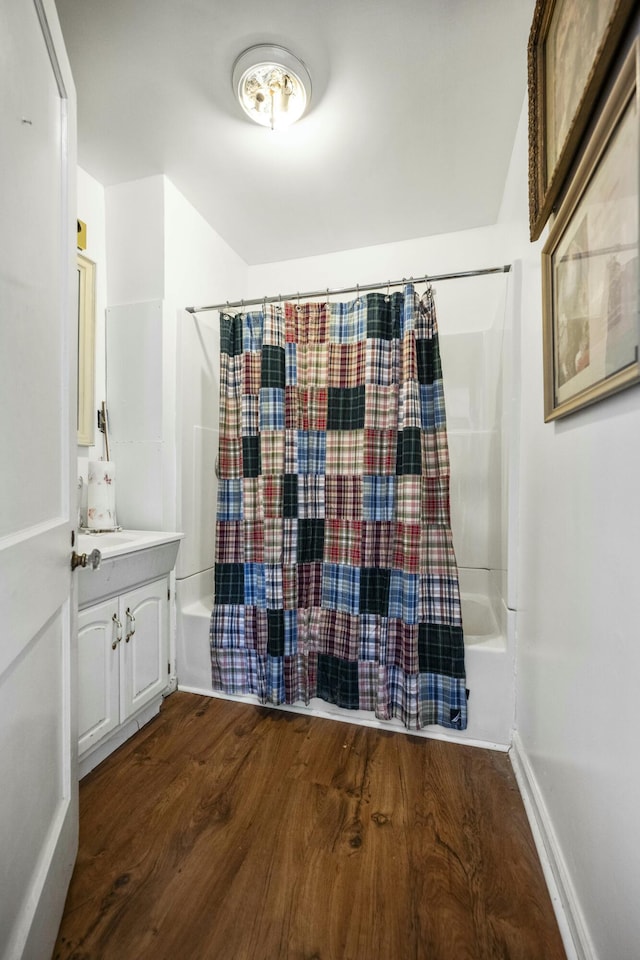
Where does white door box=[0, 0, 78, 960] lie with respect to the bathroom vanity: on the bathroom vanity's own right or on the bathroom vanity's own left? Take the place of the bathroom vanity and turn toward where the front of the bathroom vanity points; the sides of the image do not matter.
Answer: on the bathroom vanity's own right

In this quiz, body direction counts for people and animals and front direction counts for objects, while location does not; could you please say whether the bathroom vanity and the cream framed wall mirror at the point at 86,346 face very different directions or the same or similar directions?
same or similar directions

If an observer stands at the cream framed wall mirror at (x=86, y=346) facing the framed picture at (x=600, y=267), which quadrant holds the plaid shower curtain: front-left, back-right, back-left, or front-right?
front-left

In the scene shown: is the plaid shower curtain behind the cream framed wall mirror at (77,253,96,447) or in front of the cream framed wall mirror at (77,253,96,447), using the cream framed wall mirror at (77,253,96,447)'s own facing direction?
in front

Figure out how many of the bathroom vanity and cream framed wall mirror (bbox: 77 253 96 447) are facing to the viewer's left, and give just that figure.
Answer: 0

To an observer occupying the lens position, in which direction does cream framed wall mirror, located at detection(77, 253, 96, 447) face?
facing the viewer and to the right of the viewer

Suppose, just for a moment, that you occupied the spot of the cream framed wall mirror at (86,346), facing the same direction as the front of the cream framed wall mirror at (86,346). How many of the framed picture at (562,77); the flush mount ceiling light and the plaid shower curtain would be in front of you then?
3

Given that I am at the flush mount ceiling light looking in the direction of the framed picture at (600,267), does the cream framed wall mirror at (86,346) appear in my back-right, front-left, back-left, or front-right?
back-right

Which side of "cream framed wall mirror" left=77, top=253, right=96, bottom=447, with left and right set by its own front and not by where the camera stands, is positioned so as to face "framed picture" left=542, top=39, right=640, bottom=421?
front

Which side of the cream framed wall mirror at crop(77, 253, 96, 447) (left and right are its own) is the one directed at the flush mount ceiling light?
front
